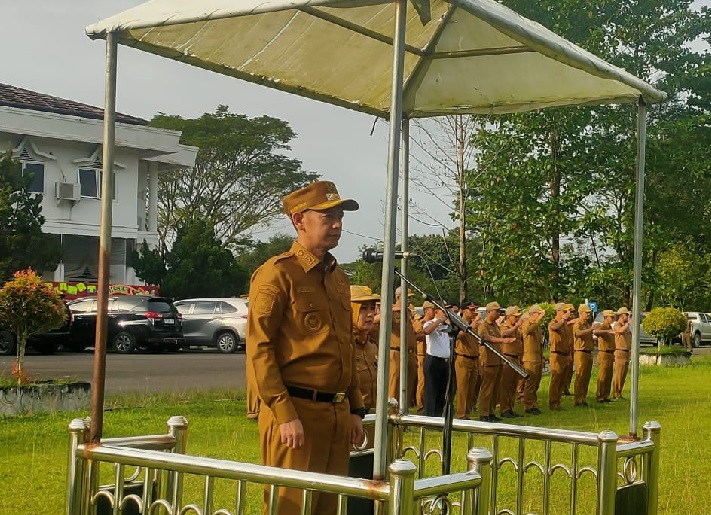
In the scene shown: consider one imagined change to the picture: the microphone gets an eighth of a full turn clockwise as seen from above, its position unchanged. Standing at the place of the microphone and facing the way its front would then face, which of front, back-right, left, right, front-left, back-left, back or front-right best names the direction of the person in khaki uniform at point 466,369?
front-right

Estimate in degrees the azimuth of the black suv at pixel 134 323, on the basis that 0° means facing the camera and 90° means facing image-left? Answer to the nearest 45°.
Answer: approximately 135°

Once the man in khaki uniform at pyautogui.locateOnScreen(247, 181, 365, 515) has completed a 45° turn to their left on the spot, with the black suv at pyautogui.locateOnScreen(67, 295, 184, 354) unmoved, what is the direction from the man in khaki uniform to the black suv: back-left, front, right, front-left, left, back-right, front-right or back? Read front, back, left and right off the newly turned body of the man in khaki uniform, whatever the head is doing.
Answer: left

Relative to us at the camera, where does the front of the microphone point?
facing to the left of the viewer

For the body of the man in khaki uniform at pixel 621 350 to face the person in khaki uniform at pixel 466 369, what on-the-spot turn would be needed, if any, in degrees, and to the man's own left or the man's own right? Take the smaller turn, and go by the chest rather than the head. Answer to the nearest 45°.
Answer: approximately 45° to the man's own right

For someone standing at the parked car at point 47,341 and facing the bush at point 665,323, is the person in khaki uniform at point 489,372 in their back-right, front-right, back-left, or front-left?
front-right
